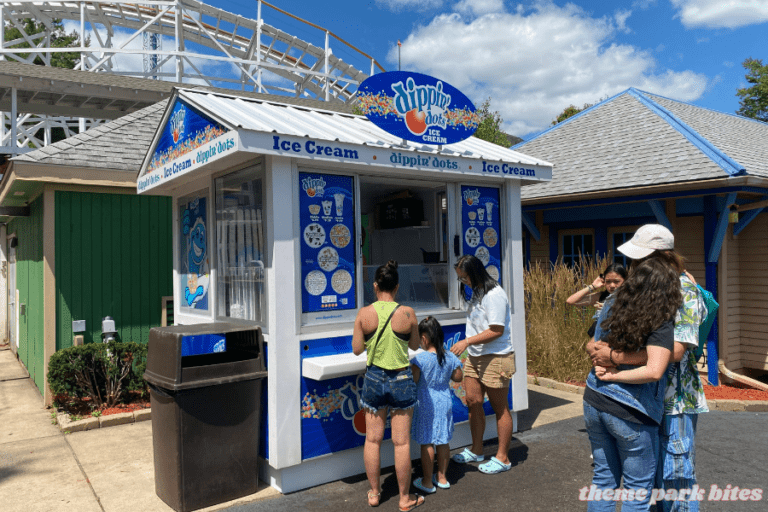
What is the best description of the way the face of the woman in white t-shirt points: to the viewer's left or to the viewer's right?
to the viewer's left

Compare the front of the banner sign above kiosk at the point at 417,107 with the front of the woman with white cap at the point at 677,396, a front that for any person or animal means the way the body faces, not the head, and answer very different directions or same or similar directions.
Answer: very different directions

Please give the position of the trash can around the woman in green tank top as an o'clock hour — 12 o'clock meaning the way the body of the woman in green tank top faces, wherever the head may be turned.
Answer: The trash can is roughly at 9 o'clock from the woman in green tank top.

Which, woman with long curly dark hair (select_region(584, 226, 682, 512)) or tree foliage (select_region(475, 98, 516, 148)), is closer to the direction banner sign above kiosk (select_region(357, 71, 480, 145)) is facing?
the woman with long curly dark hair

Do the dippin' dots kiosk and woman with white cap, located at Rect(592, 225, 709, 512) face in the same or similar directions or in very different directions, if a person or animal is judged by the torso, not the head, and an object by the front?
very different directions

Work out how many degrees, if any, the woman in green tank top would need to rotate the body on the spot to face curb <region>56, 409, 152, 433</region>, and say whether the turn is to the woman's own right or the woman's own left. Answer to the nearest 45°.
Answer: approximately 45° to the woman's own left

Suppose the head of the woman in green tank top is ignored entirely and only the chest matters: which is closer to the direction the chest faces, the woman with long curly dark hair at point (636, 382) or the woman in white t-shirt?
the woman in white t-shirt

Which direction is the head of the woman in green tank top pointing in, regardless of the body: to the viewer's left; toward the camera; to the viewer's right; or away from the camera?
away from the camera

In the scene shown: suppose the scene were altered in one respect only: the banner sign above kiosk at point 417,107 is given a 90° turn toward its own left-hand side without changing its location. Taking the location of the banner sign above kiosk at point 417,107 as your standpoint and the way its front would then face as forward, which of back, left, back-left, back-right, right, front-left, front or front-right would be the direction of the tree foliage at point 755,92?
front

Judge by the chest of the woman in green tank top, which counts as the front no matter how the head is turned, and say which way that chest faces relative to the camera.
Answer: away from the camera
